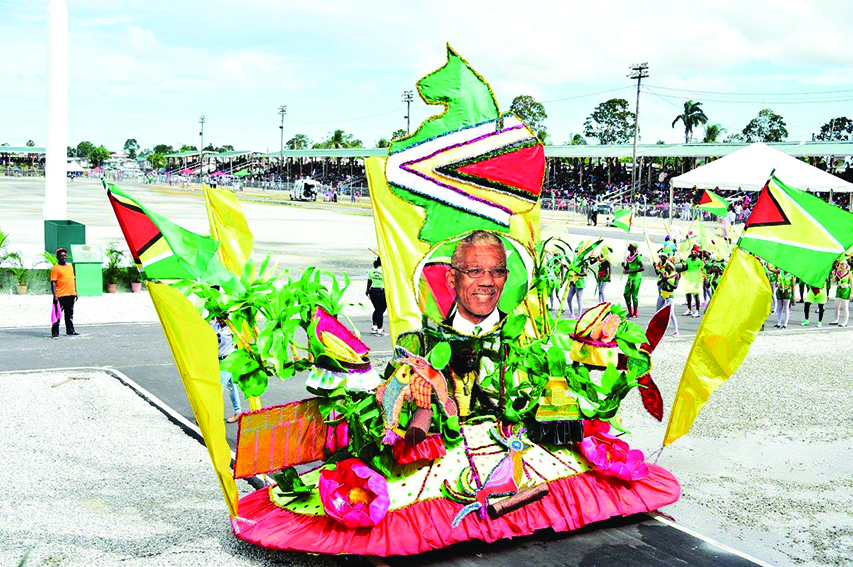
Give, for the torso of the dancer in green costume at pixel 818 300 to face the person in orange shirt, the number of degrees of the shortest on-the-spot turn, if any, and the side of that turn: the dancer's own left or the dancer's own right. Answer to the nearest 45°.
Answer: approximately 45° to the dancer's own right

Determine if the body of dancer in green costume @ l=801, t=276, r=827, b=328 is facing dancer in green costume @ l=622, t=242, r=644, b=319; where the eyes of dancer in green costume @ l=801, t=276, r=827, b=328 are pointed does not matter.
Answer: no

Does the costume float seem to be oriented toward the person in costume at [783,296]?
no

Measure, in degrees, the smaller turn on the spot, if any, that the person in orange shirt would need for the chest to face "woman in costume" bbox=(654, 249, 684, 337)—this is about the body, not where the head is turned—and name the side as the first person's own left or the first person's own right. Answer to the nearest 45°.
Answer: approximately 45° to the first person's own left

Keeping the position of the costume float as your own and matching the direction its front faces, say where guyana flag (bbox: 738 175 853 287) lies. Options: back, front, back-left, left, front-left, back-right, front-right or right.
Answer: left

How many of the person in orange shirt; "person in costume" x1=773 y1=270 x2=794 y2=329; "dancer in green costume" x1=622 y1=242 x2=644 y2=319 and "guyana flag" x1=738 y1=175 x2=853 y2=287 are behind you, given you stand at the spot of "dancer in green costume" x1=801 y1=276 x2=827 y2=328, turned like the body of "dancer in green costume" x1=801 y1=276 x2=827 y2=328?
0

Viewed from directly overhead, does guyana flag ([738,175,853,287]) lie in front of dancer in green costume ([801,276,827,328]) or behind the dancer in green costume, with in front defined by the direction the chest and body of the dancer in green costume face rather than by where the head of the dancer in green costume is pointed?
in front

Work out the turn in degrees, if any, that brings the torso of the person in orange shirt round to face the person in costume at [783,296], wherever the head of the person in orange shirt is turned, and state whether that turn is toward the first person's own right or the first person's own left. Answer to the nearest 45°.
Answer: approximately 45° to the first person's own left

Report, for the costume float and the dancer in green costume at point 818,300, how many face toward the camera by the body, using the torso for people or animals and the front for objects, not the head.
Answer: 2

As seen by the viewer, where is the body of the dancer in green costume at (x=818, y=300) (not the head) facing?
toward the camera

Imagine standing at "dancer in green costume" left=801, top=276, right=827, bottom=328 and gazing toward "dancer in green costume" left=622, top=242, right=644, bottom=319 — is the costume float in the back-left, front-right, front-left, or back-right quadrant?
front-left

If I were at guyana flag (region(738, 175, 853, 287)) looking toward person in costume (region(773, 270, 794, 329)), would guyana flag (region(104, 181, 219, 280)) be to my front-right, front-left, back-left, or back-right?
back-left

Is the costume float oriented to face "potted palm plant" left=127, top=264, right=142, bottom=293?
no

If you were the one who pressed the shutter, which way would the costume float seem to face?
facing the viewer
